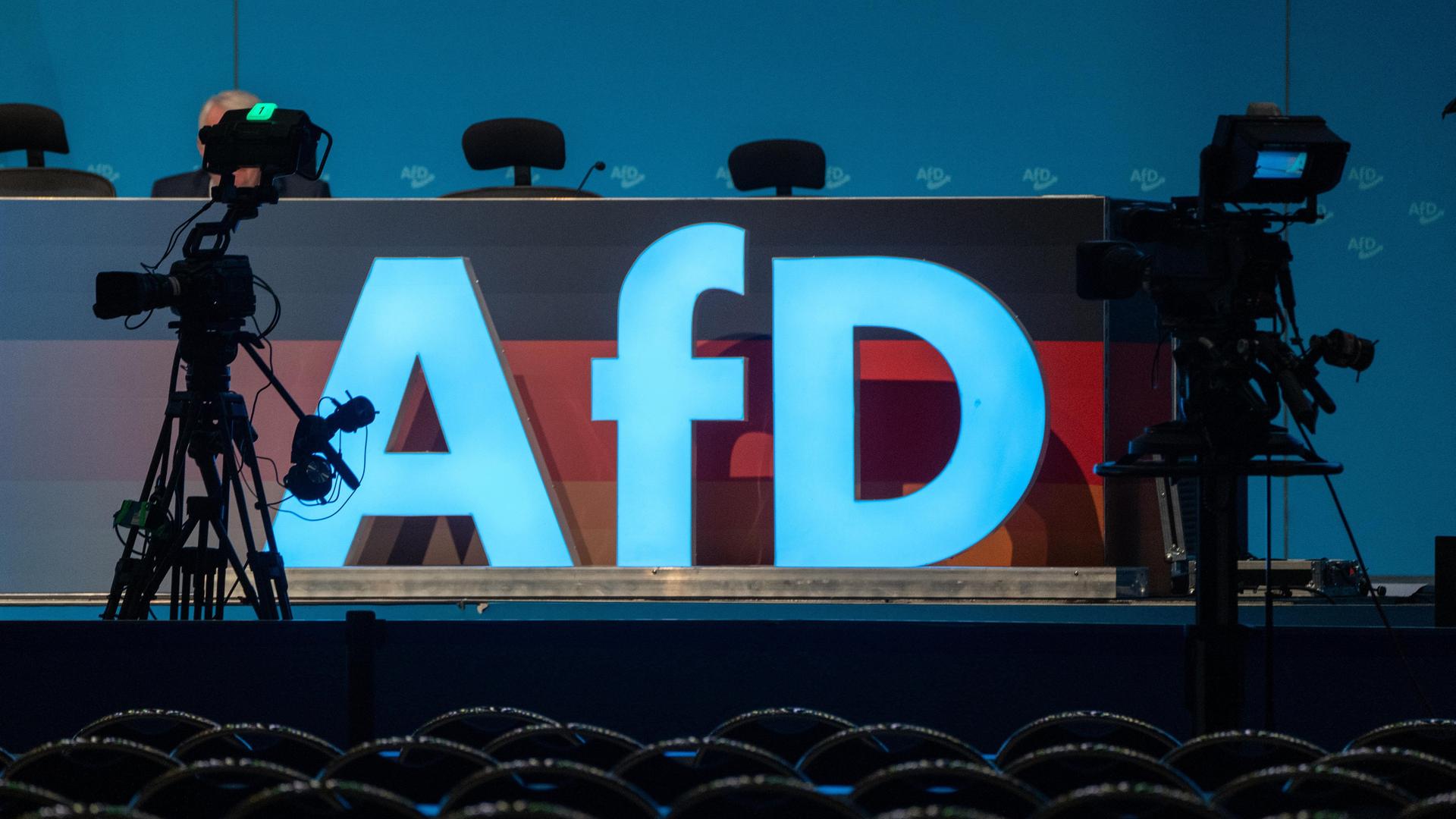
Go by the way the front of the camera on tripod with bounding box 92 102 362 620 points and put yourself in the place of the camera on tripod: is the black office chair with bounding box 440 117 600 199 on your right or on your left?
on your right

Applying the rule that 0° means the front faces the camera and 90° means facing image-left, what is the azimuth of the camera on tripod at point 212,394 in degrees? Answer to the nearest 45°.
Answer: approximately 90°

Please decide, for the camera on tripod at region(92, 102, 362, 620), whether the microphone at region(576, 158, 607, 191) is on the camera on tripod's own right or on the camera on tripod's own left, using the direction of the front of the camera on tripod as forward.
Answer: on the camera on tripod's own right

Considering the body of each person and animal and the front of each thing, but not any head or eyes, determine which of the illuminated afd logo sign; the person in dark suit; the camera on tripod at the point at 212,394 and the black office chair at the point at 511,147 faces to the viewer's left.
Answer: the camera on tripod

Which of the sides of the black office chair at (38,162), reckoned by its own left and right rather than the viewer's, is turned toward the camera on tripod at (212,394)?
front

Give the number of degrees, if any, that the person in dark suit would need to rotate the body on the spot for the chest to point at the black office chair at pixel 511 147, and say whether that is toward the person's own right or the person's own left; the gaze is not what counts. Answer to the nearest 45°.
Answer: approximately 45° to the person's own left

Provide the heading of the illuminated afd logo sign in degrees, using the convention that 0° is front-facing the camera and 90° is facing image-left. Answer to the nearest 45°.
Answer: approximately 0°

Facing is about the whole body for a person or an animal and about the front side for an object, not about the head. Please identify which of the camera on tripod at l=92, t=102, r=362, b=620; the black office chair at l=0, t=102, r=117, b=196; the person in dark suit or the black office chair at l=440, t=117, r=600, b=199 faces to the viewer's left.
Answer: the camera on tripod

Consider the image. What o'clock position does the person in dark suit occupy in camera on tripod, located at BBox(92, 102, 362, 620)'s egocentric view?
The person in dark suit is roughly at 3 o'clock from the camera on tripod.

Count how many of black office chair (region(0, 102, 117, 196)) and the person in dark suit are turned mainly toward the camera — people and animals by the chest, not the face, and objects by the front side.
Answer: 2

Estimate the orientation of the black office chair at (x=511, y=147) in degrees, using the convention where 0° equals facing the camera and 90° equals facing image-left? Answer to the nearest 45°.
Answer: approximately 0°
